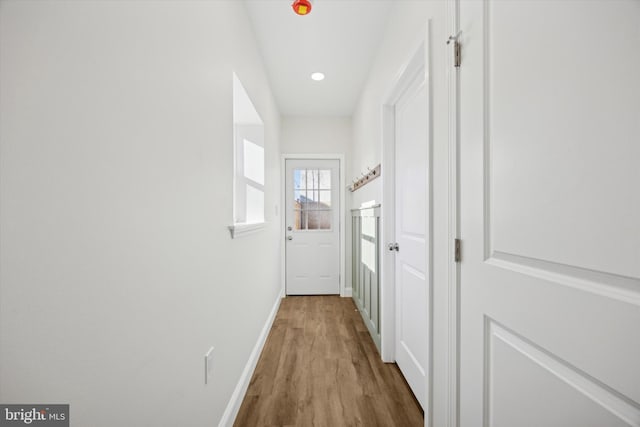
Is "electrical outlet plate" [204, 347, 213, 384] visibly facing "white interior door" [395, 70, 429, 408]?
yes

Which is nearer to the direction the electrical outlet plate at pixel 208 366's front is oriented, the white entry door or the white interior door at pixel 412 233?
the white interior door

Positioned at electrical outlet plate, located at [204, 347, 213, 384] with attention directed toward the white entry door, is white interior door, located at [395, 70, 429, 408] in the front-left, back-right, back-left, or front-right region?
front-right

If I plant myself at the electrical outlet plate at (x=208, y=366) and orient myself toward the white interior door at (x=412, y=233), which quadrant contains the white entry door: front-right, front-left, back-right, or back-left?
front-left

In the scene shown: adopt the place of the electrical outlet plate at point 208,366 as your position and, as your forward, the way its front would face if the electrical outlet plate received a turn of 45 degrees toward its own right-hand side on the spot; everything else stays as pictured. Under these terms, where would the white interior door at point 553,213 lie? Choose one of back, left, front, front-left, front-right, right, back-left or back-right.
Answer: front

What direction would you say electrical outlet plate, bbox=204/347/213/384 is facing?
to the viewer's right

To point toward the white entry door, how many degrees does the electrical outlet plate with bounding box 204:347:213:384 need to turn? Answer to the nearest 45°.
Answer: approximately 45° to its left
